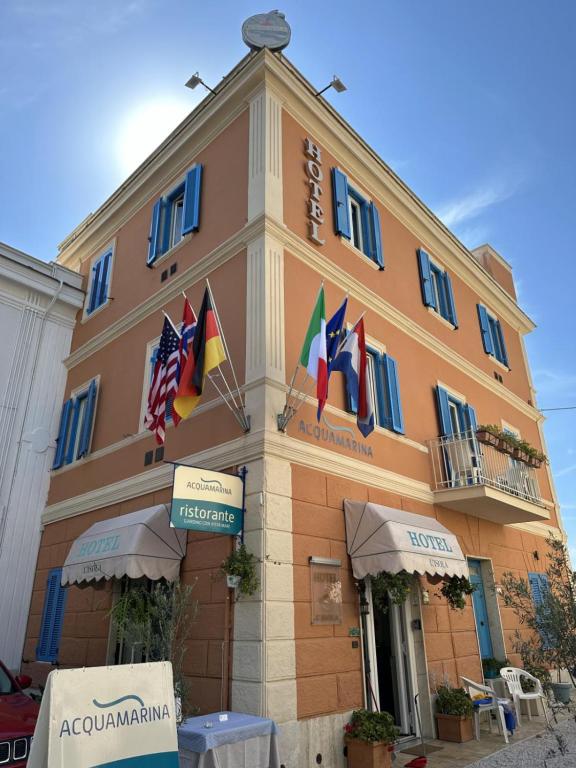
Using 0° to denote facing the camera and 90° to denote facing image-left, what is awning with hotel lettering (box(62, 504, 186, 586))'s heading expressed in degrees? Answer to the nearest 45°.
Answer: approximately 45°

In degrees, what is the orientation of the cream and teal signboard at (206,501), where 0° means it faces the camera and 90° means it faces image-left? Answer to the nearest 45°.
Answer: approximately 0°

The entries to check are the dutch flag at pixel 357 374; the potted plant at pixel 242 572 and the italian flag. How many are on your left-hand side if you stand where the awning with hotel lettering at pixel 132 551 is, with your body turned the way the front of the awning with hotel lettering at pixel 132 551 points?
3

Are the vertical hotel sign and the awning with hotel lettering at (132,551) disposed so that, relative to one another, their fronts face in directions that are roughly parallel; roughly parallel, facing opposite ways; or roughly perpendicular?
roughly perpendicular

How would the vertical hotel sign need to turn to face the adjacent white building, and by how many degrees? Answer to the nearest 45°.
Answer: approximately 180°

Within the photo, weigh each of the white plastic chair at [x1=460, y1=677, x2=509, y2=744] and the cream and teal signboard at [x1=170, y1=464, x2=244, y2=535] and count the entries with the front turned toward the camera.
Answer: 1
